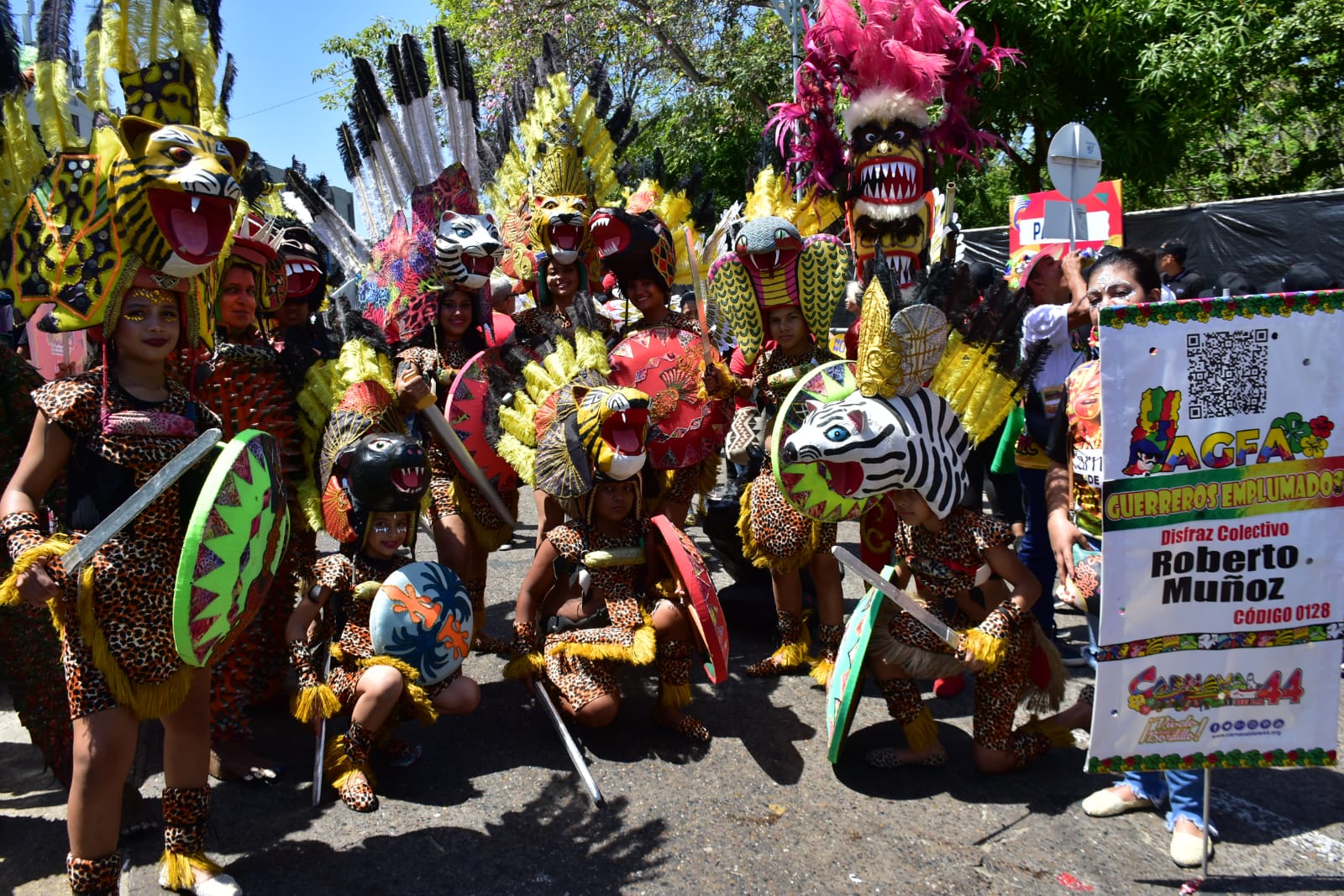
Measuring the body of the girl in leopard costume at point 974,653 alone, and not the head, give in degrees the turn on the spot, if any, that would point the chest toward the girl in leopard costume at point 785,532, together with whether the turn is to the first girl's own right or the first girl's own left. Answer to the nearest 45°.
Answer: approximately 90° to the first girl's own right

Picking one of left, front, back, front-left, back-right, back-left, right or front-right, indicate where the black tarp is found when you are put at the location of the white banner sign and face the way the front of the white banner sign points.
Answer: back

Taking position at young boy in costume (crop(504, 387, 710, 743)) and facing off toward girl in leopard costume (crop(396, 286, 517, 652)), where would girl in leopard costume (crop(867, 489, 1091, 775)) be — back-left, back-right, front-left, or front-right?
back-right

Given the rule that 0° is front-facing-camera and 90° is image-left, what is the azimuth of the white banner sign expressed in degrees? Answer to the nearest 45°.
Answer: approximately 0°

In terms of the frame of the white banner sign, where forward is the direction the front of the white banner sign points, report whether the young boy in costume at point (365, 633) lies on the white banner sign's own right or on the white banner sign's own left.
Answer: on the white banner sign's own right

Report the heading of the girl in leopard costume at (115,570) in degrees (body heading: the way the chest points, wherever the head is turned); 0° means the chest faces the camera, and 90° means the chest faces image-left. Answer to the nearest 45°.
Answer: approximately 315°

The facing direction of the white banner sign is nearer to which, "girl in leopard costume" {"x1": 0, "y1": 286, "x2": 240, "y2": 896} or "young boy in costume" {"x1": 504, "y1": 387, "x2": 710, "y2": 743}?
the girl in leopard costume

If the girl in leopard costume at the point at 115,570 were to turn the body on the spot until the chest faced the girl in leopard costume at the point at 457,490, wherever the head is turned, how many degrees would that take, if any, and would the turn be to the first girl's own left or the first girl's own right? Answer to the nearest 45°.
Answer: approximately 90° to the first girl's own left
